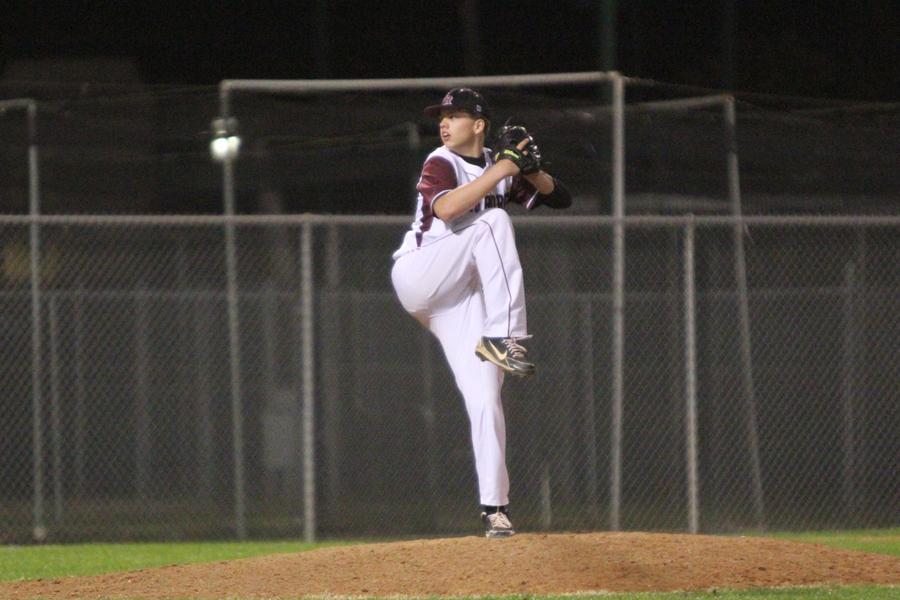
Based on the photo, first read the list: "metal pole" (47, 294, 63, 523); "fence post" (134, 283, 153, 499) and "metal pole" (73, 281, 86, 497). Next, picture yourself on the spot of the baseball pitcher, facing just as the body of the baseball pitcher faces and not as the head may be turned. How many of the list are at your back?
3

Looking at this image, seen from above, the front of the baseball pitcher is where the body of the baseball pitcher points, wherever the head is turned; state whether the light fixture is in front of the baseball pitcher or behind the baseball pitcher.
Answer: behind

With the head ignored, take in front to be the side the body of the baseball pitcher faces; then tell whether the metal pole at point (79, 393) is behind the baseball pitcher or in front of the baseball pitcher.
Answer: behind

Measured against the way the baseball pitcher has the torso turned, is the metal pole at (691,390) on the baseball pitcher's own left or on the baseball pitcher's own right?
on the baseball pitcher's own left

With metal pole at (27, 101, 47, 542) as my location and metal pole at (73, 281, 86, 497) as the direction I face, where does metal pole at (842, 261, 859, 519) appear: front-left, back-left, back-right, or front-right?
front-right

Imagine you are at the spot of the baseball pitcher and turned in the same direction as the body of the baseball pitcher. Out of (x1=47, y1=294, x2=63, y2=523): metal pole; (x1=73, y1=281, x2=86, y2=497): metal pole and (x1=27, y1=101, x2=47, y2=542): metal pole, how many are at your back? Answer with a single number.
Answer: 3

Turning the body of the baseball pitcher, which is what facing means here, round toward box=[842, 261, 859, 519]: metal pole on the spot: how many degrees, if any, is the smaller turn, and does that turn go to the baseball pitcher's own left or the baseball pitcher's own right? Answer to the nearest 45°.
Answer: approximately 90° to the baseball pitcher's own left

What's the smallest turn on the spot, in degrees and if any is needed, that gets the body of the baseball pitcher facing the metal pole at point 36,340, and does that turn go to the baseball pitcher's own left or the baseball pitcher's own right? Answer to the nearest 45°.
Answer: approximately 180°

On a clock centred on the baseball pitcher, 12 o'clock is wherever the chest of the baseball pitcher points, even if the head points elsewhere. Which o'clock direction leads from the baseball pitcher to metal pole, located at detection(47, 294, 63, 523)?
The metal pole is roughly at 6 o'clock from the baseball pitcher.
